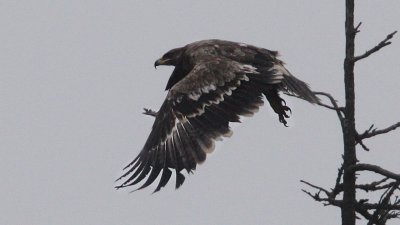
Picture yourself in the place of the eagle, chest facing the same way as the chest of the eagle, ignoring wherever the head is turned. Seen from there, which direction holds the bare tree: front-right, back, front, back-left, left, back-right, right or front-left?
back-left

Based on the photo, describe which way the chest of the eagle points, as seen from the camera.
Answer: to the viewer's left
